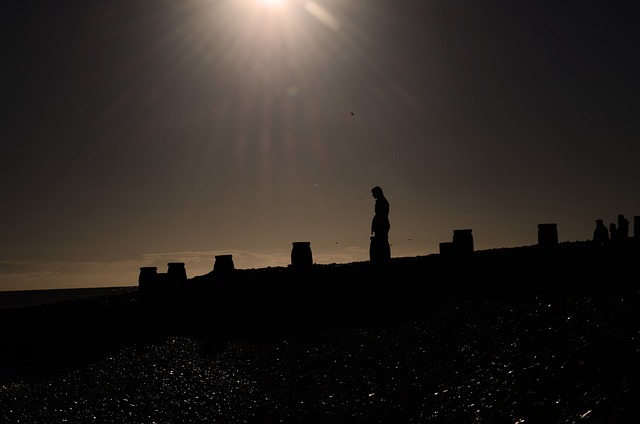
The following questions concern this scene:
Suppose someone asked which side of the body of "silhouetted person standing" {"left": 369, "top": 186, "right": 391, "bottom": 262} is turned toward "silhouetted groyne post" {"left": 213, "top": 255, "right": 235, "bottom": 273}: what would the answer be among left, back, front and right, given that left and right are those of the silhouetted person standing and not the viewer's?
front

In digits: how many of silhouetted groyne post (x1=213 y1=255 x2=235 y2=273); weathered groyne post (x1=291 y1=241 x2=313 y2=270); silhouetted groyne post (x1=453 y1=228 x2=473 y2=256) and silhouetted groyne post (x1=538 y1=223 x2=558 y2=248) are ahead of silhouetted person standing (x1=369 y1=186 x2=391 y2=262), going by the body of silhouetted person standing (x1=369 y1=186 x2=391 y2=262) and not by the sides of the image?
2

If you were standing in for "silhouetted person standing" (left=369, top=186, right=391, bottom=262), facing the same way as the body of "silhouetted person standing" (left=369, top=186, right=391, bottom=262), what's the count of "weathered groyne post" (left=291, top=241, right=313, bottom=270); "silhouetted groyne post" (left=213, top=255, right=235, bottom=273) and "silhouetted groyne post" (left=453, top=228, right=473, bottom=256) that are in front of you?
2

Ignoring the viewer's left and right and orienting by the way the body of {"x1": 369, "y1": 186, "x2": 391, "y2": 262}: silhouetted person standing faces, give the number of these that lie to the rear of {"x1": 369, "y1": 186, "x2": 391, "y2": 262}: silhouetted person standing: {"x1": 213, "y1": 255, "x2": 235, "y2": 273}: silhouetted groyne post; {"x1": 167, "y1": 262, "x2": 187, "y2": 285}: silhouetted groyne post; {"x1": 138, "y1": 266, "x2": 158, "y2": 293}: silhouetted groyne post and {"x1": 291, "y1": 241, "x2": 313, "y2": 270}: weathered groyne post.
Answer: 0

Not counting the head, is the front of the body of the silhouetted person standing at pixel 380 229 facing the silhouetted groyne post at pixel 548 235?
no

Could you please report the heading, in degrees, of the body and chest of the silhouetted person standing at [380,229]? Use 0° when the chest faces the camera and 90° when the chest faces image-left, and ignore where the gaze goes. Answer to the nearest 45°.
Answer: approximately 90°

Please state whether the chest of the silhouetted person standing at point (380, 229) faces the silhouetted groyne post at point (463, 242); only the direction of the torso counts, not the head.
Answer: no

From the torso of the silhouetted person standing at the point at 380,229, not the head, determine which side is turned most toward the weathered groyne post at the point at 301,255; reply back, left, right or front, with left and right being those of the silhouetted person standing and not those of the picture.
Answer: front
